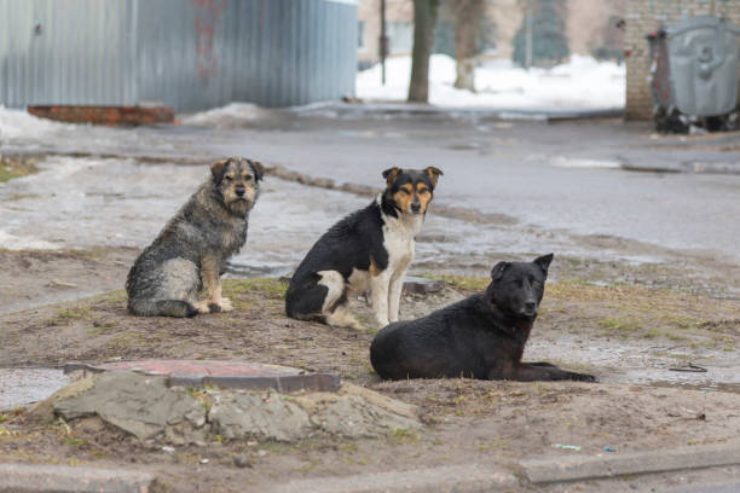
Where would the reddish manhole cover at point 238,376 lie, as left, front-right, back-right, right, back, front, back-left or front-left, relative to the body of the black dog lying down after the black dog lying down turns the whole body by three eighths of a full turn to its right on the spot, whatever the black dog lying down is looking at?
front

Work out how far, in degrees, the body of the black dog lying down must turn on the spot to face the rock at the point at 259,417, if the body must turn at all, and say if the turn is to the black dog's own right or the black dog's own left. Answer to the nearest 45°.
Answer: approximately 135° to the black dog's own right

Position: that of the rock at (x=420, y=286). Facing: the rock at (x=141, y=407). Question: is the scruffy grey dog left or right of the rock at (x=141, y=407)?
right

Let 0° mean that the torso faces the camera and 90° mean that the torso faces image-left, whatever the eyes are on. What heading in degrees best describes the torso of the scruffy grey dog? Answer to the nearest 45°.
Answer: approximately 270°

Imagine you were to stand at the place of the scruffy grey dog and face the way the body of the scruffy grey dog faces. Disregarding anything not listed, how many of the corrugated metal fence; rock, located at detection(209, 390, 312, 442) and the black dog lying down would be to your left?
1

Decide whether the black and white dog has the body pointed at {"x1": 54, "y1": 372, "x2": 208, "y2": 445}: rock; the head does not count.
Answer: no

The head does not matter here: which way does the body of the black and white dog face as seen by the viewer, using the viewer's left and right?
facing the viewer and to the right of the viewer

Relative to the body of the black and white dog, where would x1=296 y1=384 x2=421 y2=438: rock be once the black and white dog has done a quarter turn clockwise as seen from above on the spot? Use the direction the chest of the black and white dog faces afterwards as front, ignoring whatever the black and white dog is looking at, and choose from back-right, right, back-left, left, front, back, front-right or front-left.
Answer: front-left

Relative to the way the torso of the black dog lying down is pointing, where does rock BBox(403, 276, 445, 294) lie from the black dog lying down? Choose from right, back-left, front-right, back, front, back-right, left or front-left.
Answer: left

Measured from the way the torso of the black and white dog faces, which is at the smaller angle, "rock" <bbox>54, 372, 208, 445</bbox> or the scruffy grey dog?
the rock

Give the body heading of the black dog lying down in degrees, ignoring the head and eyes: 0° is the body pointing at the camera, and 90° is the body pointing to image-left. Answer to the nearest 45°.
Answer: approximately 270°
